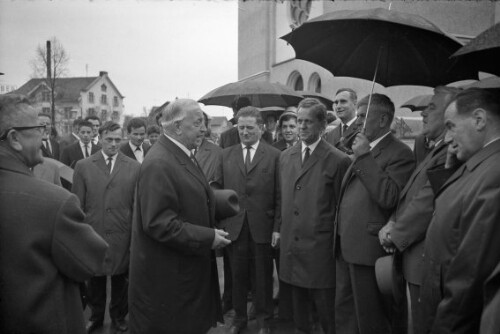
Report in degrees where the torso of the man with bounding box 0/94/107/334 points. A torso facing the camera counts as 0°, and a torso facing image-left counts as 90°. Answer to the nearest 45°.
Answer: approximately 225°

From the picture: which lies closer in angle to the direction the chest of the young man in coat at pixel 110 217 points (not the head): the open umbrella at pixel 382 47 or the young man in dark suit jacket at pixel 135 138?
the open umbrella

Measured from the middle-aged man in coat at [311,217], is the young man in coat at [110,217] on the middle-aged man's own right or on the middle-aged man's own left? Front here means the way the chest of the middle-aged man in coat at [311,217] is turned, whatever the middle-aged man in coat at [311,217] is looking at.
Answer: on the middle-aged man's own right

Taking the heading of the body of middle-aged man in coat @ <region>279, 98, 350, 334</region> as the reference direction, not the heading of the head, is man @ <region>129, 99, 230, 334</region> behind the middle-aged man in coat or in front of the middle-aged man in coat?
in front

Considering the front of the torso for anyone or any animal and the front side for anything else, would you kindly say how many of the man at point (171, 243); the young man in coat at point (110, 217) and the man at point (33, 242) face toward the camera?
1

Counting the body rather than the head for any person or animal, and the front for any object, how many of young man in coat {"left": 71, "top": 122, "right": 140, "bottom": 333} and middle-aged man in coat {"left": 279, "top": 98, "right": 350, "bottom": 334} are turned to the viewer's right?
0

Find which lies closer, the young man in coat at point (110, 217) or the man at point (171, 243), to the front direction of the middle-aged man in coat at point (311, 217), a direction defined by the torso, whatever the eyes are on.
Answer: the man

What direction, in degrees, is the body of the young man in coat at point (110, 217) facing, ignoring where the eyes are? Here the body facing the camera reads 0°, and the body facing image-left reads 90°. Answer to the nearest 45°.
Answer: approximately 0°

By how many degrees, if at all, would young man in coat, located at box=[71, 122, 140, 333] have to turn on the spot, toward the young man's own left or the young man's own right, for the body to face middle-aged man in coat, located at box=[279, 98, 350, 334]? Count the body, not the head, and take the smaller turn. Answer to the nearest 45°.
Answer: approximately 45° to the young man's own left

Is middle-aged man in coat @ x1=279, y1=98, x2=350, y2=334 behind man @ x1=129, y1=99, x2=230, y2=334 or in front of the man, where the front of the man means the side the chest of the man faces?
in front

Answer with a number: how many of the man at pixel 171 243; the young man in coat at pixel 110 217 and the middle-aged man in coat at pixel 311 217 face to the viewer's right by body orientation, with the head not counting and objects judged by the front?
1

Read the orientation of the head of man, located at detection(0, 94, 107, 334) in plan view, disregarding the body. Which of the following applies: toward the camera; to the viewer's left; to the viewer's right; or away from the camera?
to the viewer's right

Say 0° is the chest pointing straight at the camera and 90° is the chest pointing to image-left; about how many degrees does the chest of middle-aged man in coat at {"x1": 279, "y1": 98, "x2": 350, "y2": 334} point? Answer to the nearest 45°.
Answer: approximately 45°

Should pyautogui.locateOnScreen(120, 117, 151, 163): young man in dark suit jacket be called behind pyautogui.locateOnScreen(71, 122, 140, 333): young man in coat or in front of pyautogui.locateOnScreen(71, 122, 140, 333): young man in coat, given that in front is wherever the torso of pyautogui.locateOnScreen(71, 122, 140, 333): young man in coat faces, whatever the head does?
behind
